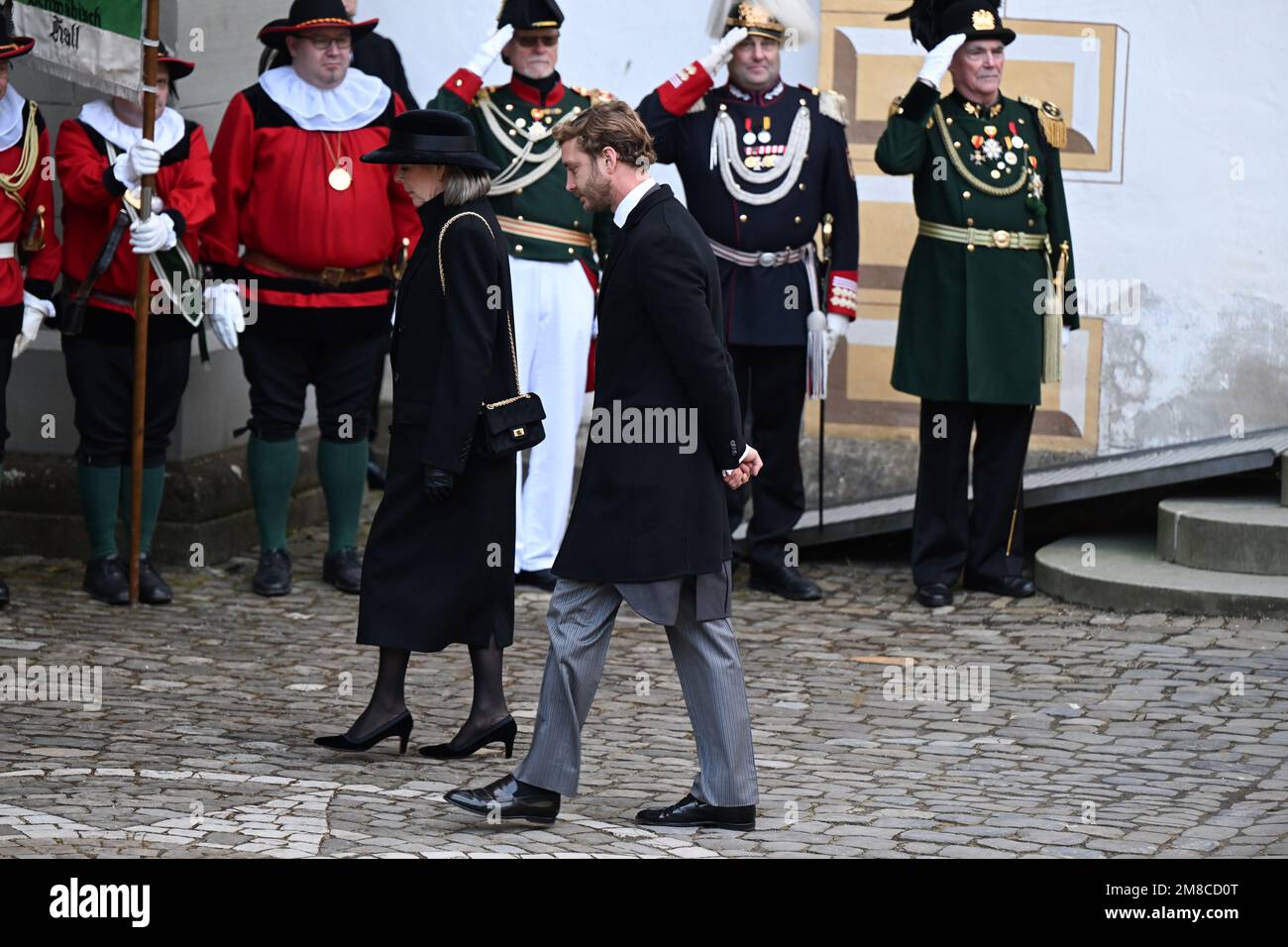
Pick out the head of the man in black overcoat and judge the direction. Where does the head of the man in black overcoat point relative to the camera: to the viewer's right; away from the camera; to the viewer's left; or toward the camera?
to the viewer's left

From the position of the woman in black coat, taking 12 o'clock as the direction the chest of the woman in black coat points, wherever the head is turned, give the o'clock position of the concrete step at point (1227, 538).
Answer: The concrete step is roughly at 5 o'clock from the woman in black coat.

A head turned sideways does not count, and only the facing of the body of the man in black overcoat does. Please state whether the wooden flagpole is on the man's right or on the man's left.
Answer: on the man's right

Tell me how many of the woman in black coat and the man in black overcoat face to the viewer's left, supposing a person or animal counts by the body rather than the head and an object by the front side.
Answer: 2

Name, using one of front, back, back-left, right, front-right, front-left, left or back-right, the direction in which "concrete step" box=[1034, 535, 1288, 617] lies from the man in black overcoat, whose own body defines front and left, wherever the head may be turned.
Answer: back-right

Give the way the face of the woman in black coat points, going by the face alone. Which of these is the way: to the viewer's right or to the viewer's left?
to the viewer's left

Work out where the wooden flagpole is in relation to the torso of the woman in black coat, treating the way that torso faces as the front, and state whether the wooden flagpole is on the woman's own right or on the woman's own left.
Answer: on the woman's own right

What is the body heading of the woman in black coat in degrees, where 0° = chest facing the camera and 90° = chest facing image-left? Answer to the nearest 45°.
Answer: approximately 90°

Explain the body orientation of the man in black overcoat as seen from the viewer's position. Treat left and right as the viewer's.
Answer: facing to the left of the viewer

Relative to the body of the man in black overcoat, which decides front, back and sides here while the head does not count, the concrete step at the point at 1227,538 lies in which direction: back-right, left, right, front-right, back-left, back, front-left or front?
back-right

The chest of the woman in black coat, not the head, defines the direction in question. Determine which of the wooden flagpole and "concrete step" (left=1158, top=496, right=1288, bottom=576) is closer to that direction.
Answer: the wooden flagpole
